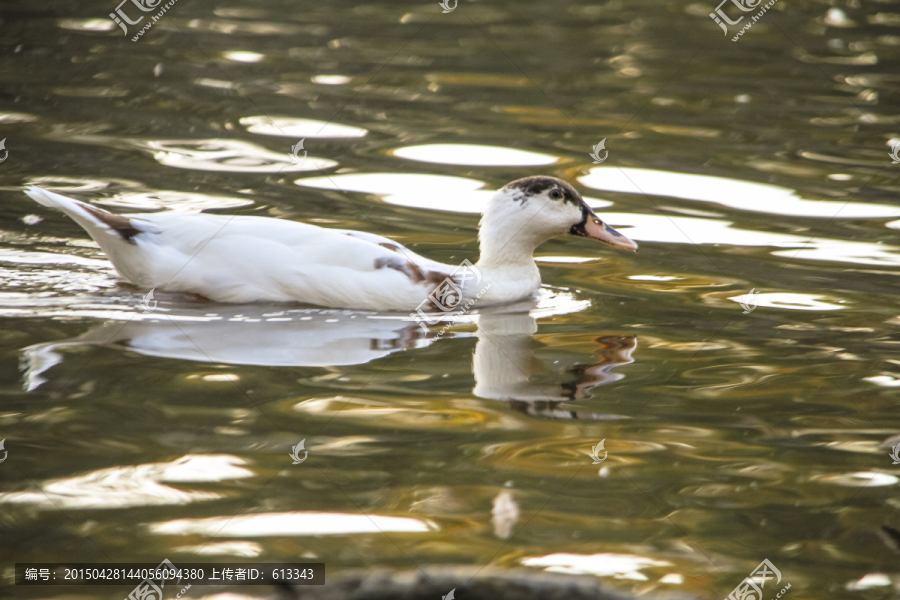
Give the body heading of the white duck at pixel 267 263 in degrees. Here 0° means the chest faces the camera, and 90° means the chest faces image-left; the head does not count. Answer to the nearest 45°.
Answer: approximately 270°
